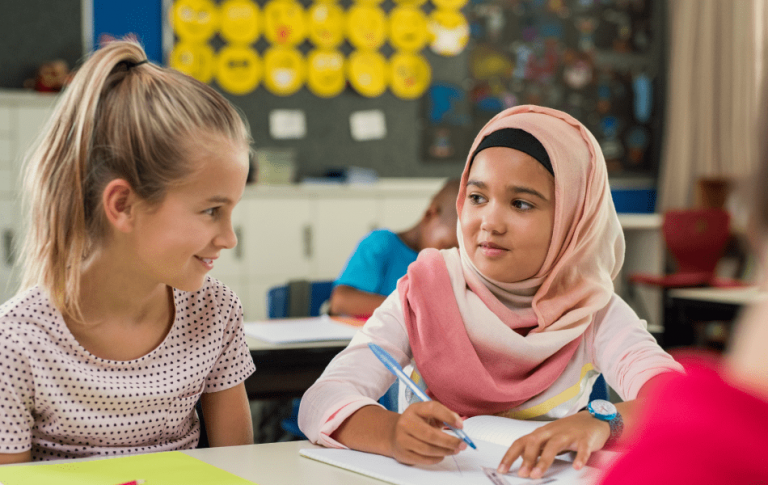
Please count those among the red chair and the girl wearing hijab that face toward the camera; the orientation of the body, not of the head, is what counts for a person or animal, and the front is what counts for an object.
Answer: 2

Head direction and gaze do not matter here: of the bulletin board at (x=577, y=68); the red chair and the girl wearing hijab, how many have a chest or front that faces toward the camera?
3

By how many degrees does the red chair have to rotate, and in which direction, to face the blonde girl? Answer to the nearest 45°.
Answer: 0° — it already faces them

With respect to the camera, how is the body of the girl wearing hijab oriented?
toward the camera

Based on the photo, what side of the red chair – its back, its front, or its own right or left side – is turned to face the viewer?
front

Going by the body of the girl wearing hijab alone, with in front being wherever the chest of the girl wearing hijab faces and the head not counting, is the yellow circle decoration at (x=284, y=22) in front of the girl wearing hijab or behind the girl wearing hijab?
behind

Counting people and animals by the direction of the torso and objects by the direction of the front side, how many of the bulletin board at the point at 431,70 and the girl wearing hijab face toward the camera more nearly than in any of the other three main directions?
2

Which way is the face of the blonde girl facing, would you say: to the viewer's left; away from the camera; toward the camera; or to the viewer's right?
to the viewer's right

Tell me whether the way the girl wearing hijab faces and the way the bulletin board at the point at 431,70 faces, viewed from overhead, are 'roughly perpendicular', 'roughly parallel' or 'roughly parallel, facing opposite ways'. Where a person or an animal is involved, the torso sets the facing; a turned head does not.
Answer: roughly parallel

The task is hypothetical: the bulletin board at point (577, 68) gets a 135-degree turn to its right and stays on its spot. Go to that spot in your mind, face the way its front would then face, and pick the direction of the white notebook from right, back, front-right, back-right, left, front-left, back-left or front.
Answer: back-left

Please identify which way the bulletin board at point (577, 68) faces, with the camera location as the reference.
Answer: facing the viewer

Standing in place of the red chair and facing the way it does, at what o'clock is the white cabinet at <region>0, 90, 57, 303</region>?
The white cabinet is roughly at 2 o'clock from the red chair.

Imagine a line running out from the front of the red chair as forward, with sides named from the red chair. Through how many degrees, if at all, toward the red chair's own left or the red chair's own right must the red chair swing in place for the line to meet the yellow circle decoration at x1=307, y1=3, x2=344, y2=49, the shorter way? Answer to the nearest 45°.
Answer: approximately 90° to the red chair's own right
